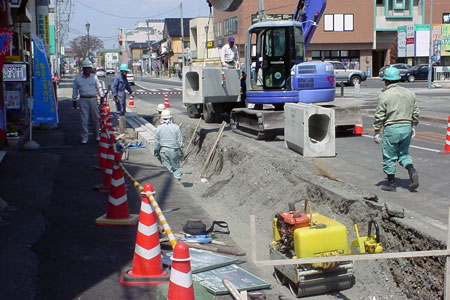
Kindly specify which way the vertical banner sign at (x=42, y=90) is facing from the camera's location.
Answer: facing the viewer

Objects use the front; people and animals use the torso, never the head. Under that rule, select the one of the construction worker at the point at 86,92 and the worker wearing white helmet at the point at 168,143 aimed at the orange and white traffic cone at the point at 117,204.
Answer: the construction worker

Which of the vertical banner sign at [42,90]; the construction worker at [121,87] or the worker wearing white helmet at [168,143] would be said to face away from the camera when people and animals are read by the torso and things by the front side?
the worker wearing white helmet

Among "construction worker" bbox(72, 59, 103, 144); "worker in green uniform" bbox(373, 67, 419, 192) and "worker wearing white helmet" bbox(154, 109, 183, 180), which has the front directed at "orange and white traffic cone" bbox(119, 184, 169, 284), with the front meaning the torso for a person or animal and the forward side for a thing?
the construction worker

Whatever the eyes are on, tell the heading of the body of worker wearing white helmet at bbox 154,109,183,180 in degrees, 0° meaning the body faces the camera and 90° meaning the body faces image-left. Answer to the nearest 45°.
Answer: approximately 180°

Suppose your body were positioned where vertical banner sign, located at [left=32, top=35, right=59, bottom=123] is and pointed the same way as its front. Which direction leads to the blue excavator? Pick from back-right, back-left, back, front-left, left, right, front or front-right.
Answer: left

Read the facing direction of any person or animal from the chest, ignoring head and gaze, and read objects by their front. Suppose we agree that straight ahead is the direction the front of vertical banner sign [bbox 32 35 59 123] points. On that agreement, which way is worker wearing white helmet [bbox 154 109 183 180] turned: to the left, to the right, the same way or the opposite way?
the opposite way

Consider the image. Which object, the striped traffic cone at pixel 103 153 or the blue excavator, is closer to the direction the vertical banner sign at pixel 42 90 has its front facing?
the striped traffic cone

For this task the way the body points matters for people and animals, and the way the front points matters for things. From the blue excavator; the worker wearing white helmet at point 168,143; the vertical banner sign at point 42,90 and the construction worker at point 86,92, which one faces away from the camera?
the worker wearing white helmet

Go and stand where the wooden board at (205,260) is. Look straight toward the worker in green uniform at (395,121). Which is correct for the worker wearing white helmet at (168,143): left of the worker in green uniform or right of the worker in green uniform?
left

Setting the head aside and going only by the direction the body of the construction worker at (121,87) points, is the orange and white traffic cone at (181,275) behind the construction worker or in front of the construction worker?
in front

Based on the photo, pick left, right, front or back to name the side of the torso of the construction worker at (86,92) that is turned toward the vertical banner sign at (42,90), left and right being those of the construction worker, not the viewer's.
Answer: right

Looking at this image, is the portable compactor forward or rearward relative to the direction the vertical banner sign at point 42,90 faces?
forward
